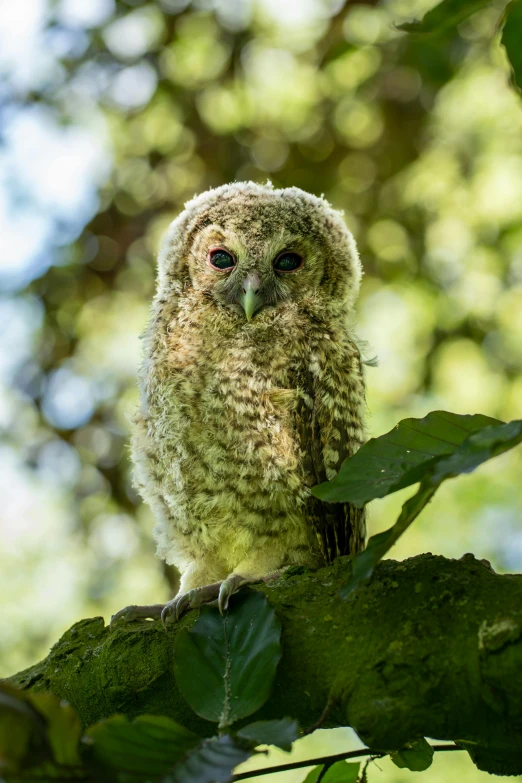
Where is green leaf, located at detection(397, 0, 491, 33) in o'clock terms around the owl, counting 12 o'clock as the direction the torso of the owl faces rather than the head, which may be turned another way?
The green leaf is roughly at 7 o'clock from the owl.

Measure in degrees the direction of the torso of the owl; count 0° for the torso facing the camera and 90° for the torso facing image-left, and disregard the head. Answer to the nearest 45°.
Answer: approximately 45°

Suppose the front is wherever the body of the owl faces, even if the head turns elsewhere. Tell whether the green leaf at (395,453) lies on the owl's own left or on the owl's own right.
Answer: on the owl's own left
